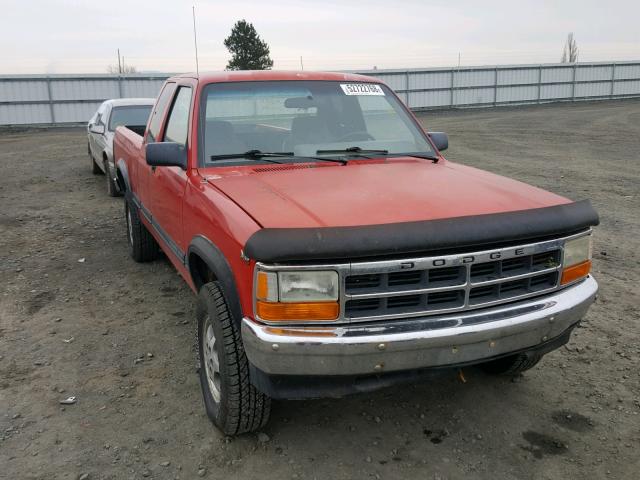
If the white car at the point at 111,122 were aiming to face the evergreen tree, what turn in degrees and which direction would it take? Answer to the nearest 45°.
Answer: approximately 135° to its left

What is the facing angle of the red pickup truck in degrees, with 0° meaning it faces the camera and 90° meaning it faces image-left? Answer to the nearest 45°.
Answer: approximately 315°

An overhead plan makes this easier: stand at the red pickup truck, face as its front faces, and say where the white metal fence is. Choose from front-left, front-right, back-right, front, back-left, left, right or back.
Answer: back-left

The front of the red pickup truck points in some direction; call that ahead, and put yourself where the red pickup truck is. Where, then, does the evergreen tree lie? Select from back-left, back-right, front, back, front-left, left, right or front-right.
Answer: back-left

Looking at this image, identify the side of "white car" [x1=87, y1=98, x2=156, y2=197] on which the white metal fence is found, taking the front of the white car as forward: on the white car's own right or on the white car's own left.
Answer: on the white car's own left

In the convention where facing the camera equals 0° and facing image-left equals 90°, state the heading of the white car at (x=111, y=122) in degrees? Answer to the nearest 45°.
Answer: approximately 315°

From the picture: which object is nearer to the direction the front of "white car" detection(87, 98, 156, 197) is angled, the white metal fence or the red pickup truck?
the red pickup truck

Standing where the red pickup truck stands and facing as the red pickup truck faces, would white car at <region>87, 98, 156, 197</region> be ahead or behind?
behind
